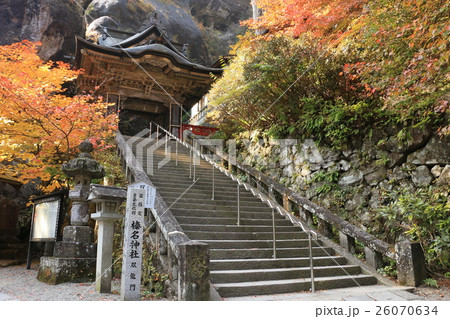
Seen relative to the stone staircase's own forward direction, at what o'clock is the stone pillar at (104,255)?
The stone pillar is roughly at 2 o'clock from the stone staircase.

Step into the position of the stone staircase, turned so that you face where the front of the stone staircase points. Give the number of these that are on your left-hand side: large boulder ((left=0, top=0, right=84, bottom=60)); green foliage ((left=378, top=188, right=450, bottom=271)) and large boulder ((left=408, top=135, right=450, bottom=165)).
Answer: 2

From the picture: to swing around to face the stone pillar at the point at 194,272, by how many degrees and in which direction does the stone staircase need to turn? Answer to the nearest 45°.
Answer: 0° — it already faces it

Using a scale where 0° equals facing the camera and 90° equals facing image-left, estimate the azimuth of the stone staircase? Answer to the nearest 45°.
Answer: approximately 0°

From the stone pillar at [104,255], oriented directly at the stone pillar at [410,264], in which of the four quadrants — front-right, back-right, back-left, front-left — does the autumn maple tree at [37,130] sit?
back-left

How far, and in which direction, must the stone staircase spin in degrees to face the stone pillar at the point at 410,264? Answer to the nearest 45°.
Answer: approximately 90° to its left

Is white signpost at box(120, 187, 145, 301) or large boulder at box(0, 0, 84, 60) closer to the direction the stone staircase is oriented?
the white signpost

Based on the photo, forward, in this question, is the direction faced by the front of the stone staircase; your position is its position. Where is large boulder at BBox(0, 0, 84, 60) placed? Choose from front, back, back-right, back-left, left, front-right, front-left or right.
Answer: back-right

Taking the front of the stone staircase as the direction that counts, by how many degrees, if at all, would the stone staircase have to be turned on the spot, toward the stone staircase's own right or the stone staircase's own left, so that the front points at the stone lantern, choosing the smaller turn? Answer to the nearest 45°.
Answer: approximately 90° to the stone staircase's own right

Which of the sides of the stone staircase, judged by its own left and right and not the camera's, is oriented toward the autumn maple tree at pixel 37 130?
right

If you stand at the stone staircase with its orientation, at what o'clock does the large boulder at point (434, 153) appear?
The large boulder is roughly at 9 o'clock from the stone staircase.

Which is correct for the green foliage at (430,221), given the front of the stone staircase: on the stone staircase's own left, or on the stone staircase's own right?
on the stone staircase's own left
